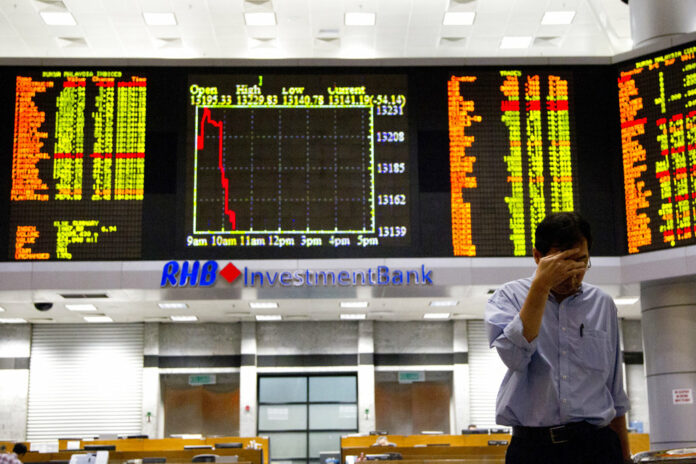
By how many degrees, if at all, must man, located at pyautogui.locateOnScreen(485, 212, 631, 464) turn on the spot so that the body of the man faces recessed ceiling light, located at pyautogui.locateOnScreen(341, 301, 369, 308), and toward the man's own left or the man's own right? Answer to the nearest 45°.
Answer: approximately 180°

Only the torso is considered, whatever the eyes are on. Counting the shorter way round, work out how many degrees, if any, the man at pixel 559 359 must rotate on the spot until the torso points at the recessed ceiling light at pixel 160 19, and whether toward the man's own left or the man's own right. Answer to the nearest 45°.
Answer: approximately 135° to the man's own right

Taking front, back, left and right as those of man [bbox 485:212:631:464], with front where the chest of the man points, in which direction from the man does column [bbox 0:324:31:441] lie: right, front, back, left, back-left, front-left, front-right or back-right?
back-right

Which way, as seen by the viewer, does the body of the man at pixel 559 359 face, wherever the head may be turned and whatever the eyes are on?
toward the camera

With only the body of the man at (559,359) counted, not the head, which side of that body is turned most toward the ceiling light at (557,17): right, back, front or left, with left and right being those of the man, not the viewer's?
back

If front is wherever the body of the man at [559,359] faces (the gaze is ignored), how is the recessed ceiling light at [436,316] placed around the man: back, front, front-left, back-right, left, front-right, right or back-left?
back

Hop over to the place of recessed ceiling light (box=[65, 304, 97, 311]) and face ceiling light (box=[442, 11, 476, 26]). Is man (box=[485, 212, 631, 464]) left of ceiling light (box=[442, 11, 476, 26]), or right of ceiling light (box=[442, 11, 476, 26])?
right

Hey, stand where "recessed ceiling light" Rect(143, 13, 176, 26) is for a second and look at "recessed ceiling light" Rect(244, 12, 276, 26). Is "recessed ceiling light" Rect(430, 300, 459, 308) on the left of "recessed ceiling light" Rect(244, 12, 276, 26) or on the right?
left

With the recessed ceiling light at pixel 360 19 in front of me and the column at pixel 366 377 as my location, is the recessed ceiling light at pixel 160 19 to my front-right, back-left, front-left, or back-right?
front-right

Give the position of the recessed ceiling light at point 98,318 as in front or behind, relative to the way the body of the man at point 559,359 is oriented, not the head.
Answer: behind

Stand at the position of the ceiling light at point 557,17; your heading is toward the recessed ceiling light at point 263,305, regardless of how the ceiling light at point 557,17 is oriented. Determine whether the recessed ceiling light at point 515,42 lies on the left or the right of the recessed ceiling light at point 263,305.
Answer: right
